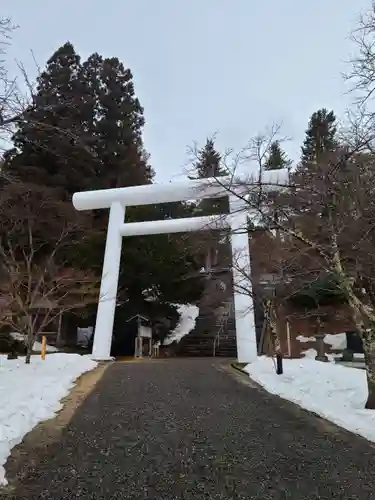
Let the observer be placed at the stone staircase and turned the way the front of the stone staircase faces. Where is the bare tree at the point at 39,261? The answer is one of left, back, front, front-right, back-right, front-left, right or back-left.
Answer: front-right

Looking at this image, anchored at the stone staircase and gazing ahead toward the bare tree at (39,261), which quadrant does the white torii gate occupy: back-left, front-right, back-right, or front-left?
front-left

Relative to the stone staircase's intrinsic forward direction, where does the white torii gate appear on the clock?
The white torii gate is roughly at 1 o'clock from the stone staircase.

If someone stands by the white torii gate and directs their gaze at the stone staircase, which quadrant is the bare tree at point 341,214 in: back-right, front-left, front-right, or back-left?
back-right

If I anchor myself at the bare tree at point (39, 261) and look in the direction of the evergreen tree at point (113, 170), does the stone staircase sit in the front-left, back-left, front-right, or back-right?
front-right

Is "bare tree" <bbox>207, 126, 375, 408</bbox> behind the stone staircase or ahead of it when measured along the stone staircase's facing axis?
ahead

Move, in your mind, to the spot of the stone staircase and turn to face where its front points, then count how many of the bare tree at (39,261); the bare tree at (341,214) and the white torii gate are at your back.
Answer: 0

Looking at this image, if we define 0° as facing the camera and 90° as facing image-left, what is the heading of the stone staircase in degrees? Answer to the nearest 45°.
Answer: approximately 0°
